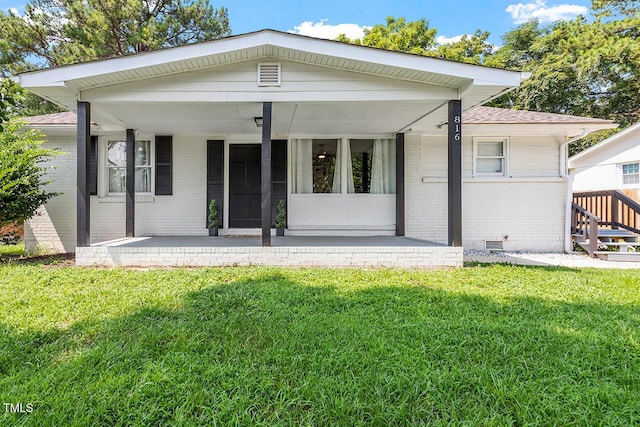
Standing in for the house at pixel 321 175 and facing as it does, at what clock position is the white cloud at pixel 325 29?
The white cloud is roughly at 6 o'clock from the house.

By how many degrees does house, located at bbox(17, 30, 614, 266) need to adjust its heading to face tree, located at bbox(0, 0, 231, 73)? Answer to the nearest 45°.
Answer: approximately 135° to its right

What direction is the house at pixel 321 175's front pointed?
toward the camera

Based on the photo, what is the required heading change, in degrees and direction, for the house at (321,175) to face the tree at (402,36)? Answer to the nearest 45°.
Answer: approximately 180°

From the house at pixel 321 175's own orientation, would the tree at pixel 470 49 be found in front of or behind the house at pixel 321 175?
behind
